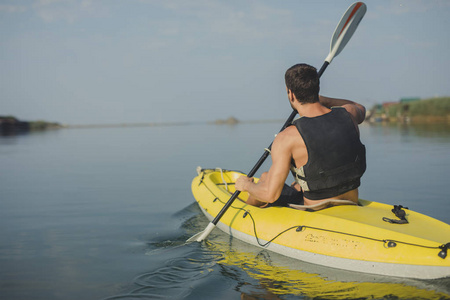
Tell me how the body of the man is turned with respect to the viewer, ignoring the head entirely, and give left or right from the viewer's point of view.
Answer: facing away from the viewer and to the left of the viewer

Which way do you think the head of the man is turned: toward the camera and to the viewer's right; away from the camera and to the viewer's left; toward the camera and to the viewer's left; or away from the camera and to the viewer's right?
away from the camera and to the viewer's left
